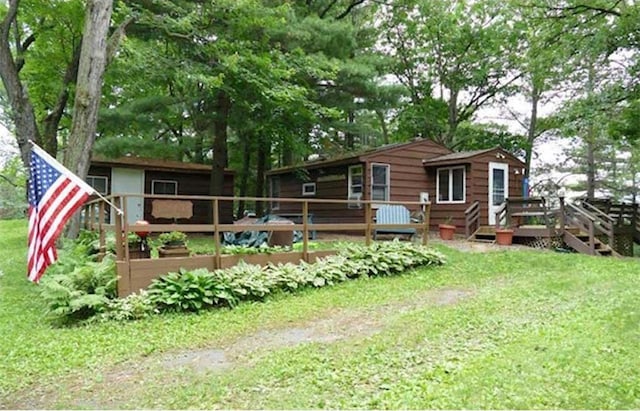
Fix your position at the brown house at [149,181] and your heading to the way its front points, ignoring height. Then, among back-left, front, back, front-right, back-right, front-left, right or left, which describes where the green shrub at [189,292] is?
front

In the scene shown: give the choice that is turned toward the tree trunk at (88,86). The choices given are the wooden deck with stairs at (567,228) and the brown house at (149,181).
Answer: the brown house

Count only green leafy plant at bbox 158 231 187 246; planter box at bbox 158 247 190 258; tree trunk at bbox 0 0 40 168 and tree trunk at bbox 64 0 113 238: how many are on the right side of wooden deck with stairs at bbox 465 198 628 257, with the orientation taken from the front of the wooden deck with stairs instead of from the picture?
4

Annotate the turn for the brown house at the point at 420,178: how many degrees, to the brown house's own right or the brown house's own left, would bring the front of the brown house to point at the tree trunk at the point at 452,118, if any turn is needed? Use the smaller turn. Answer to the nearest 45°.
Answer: approximately 135° to the brown house's own left

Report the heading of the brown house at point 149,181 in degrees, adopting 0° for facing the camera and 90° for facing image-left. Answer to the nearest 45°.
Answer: approximately 0°

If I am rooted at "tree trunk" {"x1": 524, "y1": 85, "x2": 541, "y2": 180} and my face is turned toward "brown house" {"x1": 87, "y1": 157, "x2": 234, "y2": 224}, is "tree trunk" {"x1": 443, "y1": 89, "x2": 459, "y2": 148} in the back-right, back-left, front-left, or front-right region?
front-right

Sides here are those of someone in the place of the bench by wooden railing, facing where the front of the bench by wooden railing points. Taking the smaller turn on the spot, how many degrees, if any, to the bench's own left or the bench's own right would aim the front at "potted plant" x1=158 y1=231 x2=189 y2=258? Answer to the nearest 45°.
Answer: approximately 45° to the bench's own right

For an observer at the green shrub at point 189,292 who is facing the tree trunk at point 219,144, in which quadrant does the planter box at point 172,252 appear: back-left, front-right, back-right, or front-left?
front-left

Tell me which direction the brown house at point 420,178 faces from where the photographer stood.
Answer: facing the viewer and to the right of the viewer

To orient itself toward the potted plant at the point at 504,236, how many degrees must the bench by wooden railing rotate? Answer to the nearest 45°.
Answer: approximately 90° to its left

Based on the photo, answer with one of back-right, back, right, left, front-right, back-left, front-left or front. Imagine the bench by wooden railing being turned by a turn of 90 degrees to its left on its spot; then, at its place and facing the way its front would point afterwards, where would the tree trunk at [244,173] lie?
back-left

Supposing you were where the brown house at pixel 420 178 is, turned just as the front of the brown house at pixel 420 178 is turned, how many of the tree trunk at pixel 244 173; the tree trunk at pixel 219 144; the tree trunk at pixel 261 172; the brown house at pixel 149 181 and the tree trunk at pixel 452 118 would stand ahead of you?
0

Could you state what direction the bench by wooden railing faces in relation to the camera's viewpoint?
facing the viewer

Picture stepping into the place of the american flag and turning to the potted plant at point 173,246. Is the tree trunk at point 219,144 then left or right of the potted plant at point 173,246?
left

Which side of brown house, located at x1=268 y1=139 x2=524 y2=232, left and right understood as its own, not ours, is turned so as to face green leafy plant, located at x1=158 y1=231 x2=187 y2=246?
right

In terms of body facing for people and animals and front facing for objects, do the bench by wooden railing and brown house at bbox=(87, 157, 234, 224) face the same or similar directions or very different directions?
same or similar directions

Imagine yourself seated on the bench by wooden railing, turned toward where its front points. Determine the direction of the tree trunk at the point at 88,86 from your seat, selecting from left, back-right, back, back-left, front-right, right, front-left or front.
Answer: front-right

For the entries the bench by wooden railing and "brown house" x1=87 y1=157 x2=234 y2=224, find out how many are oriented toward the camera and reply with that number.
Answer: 2
